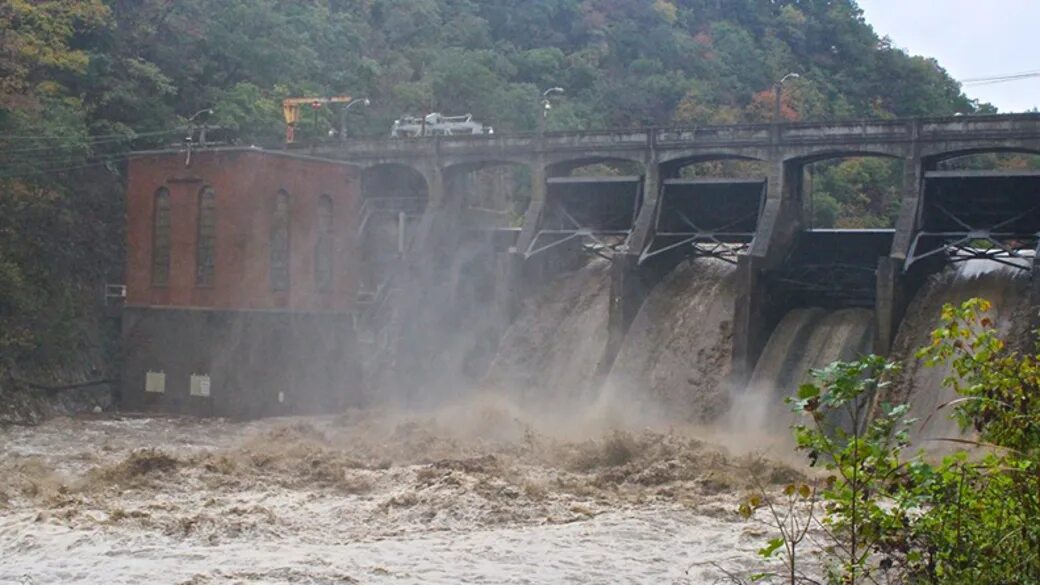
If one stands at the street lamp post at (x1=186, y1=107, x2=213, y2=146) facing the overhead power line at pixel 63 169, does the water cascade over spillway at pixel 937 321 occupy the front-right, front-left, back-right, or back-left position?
back-left

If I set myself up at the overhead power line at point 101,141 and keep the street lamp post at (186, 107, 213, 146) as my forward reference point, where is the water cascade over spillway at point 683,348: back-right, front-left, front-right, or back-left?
front-right

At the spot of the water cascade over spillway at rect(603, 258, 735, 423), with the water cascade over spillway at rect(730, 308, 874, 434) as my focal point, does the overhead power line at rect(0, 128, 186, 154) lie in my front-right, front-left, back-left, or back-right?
back-right
